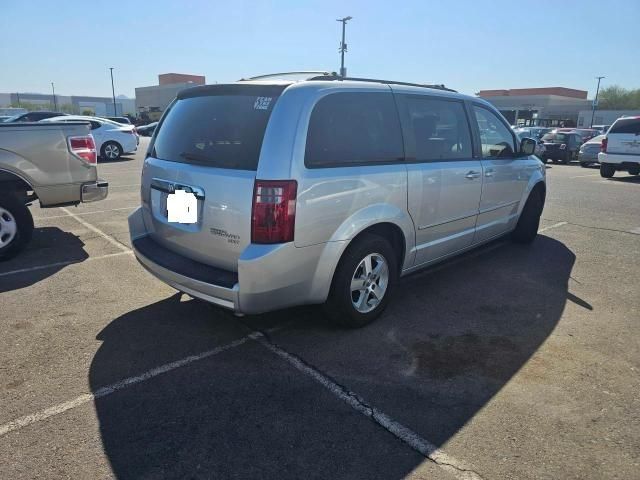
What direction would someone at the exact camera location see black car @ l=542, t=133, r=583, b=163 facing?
facing the viewer and to the left of the viewer

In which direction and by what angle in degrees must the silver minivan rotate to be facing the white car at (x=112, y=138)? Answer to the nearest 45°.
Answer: approximately 90° to its left

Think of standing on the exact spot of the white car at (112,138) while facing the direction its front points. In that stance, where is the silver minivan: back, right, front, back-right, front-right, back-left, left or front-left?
left

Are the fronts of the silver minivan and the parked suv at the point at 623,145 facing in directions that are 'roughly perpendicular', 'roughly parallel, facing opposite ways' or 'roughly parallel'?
roughly parallel

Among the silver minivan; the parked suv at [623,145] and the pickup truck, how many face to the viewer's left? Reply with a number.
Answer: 1

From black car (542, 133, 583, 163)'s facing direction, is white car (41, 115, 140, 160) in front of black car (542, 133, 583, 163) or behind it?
in front

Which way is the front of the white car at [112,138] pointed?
to the viewer's left

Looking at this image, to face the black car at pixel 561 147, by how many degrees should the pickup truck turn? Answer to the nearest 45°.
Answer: approximately 180°

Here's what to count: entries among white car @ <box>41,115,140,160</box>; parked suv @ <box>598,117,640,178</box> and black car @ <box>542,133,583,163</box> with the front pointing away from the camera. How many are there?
1

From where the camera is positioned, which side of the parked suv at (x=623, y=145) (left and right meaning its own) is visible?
back

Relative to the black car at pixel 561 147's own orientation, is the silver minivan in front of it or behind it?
in front

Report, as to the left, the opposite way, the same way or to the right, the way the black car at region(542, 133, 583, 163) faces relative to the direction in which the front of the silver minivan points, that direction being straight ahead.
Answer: the opposite way

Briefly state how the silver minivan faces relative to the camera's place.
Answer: facing away from the viewer and to the right of the viewer

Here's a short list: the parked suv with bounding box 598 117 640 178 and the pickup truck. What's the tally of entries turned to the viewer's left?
1

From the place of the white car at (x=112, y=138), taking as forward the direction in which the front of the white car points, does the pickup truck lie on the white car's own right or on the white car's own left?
on the white car's own left

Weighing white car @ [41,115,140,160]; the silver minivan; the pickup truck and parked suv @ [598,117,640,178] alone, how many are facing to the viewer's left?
2

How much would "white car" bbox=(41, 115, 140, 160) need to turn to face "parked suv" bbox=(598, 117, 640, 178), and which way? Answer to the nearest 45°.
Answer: approximately 135° to its left

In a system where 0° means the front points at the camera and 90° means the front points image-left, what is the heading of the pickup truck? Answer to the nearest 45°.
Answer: approximately 90°

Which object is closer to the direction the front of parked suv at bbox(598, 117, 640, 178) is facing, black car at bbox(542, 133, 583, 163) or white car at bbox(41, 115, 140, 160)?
the black car
